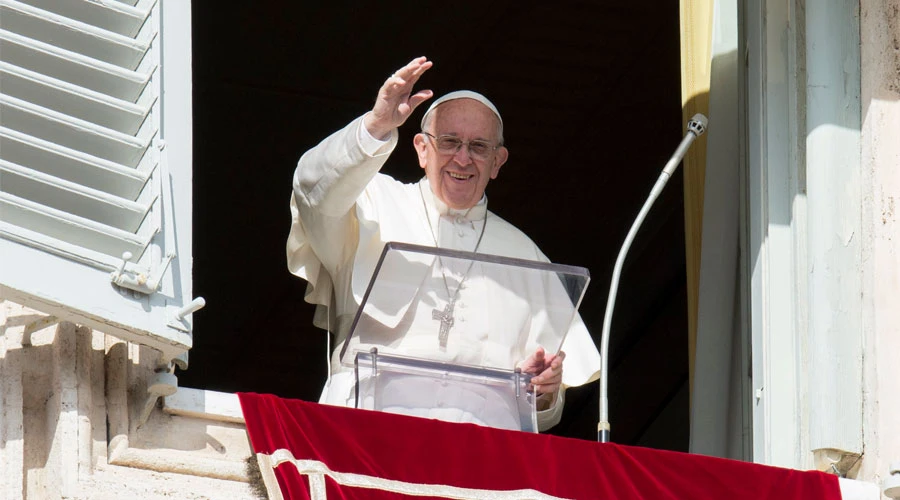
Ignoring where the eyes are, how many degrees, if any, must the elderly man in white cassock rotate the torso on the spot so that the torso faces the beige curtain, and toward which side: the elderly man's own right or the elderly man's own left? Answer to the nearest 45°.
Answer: approximately 135° to the elderly man's own left

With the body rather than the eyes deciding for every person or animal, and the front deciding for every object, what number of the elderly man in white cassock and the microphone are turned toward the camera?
1

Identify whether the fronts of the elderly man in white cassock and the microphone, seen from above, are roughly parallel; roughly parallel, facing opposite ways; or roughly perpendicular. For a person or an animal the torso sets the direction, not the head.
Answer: roughly perpendicular

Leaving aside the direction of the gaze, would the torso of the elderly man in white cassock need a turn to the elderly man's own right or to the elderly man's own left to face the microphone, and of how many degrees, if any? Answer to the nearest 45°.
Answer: approximately 45° to the elderly man's own left

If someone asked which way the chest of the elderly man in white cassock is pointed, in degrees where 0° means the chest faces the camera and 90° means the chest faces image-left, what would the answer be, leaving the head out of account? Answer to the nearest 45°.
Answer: approximately 0°

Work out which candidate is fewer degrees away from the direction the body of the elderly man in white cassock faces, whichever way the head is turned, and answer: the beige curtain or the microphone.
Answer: the microphone
